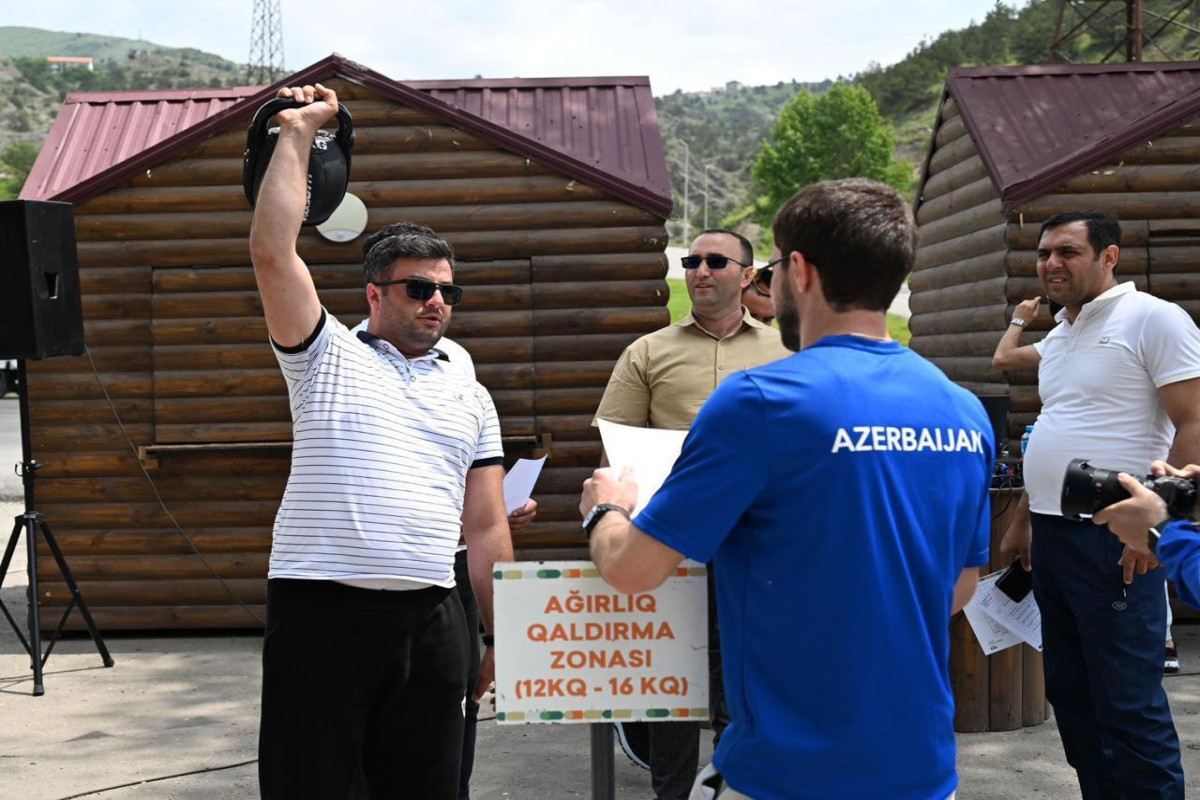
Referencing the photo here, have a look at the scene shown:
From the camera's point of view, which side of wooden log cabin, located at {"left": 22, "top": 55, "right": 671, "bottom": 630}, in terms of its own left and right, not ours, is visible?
front

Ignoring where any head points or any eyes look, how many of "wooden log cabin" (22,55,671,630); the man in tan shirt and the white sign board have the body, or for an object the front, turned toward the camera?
3

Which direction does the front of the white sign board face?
toward the camera

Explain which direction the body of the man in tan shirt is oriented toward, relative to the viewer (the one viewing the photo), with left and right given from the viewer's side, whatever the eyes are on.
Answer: facing the viewer

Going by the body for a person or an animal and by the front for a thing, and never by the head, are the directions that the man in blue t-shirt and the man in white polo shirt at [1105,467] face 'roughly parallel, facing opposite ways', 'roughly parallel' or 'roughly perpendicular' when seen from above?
roughly perpendicular

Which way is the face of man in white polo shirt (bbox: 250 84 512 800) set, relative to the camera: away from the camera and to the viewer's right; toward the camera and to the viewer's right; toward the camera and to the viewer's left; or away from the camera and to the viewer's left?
toward the camera and to the viewer's right

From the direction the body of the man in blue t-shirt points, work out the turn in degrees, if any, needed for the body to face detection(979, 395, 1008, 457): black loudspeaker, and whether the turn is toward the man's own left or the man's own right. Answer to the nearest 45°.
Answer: approximately 45° to the man's own right

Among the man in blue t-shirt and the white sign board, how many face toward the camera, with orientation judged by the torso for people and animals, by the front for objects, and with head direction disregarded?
1

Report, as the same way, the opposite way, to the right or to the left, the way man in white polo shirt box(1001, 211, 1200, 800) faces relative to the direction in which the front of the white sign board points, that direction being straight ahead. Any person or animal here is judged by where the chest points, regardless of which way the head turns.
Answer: to the right

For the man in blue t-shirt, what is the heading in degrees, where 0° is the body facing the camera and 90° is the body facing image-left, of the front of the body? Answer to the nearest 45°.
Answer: approximately 135°

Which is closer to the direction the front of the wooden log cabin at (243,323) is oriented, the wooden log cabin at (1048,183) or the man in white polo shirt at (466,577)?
the man in white polo shirt

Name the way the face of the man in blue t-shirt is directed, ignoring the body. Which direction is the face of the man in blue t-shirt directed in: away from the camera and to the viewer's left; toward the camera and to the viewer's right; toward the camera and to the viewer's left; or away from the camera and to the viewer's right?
away from the camera and to the viewer's left

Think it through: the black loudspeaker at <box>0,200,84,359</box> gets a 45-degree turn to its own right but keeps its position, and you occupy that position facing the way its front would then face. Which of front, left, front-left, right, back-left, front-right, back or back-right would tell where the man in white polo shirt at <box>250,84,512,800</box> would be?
left

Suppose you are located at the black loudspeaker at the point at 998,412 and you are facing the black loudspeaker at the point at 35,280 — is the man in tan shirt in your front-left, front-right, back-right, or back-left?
front-left

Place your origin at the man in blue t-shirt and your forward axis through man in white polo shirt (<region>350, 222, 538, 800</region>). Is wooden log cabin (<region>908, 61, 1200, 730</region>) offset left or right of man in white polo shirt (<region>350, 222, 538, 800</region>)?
right

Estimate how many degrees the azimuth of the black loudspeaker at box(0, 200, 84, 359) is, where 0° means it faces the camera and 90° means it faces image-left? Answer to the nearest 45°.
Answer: approximately 45°
